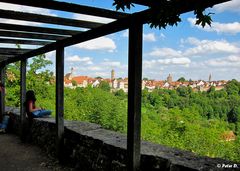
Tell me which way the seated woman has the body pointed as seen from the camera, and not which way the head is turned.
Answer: to the viewer's right
